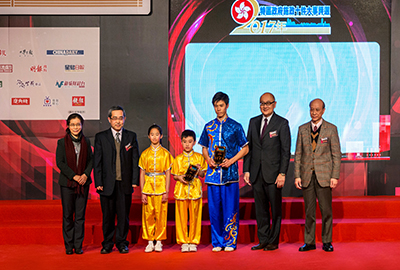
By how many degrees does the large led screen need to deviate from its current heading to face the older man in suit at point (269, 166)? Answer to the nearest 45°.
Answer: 0° — it already faces them

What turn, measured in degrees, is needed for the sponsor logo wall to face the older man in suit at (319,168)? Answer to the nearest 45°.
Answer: approximately 45° to its left

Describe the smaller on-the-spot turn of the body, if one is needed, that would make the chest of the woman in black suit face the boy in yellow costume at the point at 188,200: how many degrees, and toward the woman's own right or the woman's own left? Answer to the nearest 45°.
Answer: approximately 90° to the woman's own left

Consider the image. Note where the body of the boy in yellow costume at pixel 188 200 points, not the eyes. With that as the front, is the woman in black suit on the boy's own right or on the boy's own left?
on the boy's own right

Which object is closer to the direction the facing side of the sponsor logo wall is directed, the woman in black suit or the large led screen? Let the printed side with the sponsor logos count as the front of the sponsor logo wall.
the woman in black suit
